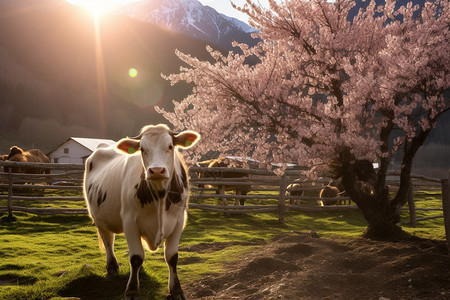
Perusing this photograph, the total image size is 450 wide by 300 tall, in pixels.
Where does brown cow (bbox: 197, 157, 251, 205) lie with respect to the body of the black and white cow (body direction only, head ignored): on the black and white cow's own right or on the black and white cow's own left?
on the black and white cow's own left

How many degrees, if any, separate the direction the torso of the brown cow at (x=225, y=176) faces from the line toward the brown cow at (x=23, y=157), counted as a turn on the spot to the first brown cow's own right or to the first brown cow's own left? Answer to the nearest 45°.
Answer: approximately 45° to the first brown cow's own right

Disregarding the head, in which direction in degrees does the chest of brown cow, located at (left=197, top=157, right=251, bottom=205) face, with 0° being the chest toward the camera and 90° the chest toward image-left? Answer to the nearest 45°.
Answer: approximately 90°

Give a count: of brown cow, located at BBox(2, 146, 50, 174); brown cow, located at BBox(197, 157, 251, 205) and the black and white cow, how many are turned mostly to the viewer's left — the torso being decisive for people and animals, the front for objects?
2

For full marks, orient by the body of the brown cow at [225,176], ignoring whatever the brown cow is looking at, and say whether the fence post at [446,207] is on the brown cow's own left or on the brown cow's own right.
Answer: on the brown cow's own left

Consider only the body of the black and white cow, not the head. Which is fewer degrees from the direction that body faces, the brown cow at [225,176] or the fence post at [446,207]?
the fence post

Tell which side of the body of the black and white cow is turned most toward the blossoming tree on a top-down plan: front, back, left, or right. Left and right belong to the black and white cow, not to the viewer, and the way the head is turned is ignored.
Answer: left

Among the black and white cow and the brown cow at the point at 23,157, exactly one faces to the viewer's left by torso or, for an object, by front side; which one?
the brown cow

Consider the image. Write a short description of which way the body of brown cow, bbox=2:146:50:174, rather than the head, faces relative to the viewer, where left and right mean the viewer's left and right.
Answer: facing to the left of the viewer
